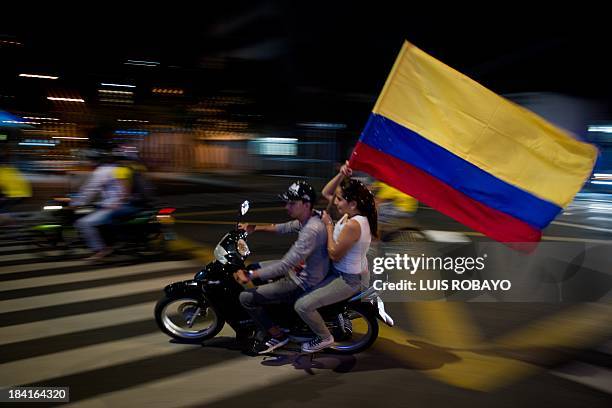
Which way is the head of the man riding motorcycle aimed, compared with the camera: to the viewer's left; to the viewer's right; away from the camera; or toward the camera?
to the viewer's left

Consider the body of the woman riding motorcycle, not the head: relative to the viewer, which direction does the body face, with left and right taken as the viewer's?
facing to the left of the viewer

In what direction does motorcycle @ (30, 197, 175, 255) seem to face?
to the viewer's left

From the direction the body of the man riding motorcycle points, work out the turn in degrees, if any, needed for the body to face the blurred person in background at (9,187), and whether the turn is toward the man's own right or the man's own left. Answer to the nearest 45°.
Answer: approximately 45° to the man's own right

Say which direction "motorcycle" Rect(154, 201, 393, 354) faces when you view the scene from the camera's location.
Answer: facing to the left of the viewer

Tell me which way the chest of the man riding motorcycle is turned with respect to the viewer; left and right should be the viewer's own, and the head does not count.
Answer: facing to the left of the viewer

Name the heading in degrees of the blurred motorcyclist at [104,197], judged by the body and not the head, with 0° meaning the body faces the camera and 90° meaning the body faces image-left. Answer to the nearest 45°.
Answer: approximately 90°

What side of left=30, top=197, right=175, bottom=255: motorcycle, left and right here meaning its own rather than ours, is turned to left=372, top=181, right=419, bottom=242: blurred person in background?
back
